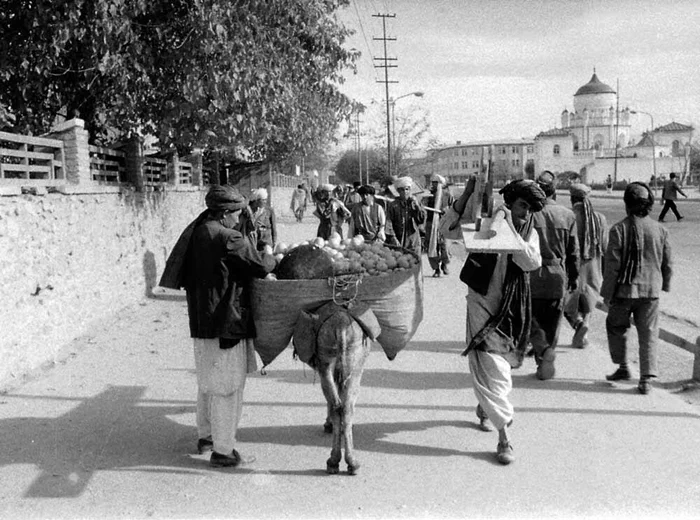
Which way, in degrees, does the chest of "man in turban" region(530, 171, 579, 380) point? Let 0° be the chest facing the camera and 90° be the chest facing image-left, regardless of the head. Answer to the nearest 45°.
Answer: approximately 180°

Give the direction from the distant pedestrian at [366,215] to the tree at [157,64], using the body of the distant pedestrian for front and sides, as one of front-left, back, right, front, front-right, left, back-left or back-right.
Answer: right

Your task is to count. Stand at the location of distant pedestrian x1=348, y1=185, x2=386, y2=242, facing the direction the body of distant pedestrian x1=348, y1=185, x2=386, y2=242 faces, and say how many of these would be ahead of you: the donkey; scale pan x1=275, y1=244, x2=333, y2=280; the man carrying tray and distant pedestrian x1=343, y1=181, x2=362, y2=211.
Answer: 3

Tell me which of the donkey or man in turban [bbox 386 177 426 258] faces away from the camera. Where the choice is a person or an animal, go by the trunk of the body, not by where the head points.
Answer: the donkey

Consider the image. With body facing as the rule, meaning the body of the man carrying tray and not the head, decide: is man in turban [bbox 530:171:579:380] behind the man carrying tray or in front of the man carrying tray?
behind

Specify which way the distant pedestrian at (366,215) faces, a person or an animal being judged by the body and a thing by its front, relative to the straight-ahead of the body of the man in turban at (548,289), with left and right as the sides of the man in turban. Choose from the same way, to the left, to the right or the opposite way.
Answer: the opposite way

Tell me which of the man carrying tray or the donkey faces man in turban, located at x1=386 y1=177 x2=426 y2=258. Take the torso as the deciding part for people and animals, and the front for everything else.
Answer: the donkey

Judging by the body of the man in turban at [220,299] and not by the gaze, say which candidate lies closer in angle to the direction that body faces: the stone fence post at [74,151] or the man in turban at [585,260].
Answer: the man in turban

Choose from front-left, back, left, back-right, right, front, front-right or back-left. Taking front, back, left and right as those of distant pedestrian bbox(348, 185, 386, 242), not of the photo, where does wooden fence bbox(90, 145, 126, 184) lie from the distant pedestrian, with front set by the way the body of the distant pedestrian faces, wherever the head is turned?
right

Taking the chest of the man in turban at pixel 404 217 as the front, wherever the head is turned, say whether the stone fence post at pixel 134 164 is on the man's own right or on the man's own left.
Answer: on the man's own right

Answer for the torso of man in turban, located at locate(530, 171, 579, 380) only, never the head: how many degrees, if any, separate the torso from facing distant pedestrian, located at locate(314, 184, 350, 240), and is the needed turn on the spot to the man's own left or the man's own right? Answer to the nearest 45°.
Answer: approximately 45° to the man's own left

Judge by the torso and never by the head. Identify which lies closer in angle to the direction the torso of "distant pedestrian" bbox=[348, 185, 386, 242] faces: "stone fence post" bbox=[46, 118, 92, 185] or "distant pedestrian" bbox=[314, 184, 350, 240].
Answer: the stone fence post
